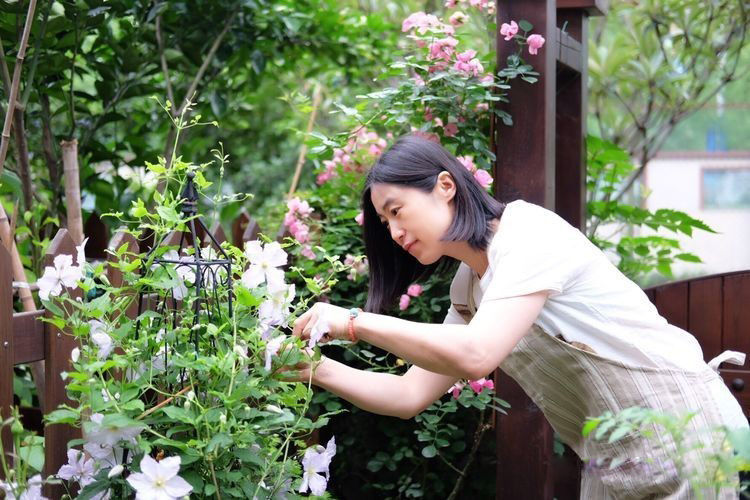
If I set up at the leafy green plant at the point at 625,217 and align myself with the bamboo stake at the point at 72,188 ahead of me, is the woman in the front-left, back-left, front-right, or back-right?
front-left

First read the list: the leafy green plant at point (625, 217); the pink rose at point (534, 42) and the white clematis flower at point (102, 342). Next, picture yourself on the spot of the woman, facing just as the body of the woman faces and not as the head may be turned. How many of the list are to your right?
2

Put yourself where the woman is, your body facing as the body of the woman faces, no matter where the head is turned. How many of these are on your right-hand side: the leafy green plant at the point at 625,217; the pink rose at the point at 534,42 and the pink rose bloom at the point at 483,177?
3

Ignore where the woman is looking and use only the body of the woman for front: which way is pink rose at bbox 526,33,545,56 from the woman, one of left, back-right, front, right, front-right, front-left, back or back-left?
right

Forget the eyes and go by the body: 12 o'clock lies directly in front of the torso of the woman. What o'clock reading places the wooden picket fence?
The wooden picket fence is roughly at 12 o'clock from the woman.

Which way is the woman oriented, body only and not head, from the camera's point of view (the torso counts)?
to the viewer's left

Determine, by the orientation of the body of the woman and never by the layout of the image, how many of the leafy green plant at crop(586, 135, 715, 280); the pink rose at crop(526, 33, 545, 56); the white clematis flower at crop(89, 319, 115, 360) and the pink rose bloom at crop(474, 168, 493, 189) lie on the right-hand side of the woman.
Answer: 3

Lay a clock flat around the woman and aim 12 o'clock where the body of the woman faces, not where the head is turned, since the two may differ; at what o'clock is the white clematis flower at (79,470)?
The white clematis flower is roughly at 11 o'clock from the woman.

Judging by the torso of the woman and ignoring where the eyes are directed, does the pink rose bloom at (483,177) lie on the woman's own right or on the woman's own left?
on the woman's own right

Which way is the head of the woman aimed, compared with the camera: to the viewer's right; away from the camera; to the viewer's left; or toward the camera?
to the viewer's left

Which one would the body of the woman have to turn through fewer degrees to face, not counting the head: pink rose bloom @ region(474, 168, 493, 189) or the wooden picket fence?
the wooden picket fence

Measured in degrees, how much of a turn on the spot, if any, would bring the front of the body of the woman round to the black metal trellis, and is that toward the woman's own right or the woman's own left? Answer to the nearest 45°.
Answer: approximately 45° to the woman's own left

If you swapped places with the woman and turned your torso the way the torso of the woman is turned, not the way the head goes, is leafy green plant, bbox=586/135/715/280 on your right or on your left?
on your right

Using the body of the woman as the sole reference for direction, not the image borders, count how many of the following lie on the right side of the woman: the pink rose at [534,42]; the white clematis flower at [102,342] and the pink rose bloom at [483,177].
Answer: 2

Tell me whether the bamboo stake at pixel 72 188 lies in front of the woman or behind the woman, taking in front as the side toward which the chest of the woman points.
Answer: in front
